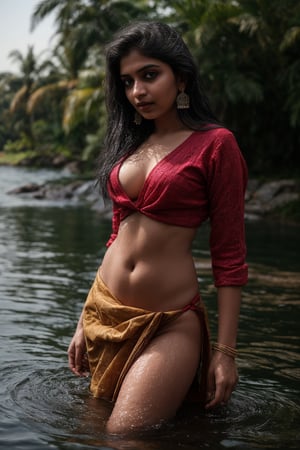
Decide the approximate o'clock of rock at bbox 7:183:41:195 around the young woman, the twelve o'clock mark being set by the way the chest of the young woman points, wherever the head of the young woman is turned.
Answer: The rock is roughly at 4 o'clock from the young woman.

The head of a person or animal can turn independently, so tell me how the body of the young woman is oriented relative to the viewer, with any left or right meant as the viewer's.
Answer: facing the viewer and to the left of the viewer
